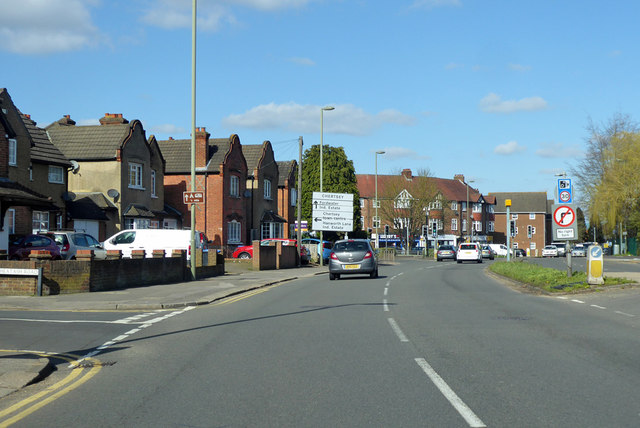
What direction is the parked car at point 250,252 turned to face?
to the viewer's left

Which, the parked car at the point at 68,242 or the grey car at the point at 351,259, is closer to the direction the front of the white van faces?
the parked car

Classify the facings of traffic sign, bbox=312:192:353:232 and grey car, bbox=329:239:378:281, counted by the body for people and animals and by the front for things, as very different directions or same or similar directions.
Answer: very different directions

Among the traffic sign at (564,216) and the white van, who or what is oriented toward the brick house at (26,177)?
the white van

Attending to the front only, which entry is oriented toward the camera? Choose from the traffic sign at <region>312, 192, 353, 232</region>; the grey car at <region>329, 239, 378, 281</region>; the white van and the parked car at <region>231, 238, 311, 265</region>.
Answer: the traffic sign

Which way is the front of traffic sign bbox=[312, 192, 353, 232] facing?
toward the camera

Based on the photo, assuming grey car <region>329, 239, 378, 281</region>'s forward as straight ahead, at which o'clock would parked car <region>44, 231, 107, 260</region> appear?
The parked car is roughly at 9 o'clock from the grey car.

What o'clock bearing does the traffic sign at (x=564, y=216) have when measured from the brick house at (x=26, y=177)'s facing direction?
The traffic sign is roughly at 12 o'clock from the brick house.

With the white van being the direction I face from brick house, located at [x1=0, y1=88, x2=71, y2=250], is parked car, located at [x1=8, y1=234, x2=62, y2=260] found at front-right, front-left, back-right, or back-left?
front-right

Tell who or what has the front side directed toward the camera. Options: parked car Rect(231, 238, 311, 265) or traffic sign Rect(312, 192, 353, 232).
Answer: the traffic sign

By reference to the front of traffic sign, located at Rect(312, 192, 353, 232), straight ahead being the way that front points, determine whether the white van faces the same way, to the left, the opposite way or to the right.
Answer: to the right

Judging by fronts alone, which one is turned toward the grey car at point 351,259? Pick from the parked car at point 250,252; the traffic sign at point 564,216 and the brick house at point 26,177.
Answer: the brick house

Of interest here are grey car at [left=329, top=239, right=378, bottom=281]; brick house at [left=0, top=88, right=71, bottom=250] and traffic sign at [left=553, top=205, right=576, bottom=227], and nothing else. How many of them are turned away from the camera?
1

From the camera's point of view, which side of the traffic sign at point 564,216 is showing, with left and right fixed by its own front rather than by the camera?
front

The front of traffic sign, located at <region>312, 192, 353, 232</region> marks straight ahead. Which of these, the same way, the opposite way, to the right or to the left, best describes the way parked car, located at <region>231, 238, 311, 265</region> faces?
to the right

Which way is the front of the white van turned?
to the viewer's left

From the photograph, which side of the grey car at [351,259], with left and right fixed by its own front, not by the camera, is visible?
back

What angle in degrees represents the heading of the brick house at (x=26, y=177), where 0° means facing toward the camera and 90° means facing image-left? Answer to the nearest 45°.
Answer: approximately 315°

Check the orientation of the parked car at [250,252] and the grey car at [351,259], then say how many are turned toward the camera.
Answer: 0

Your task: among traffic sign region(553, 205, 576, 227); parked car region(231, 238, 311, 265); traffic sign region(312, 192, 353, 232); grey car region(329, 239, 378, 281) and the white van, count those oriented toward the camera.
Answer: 2

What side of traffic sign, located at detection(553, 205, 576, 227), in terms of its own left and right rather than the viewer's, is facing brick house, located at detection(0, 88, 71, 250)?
right

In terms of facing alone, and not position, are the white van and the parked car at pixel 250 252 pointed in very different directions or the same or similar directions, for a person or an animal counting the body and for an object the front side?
same or similar directions
